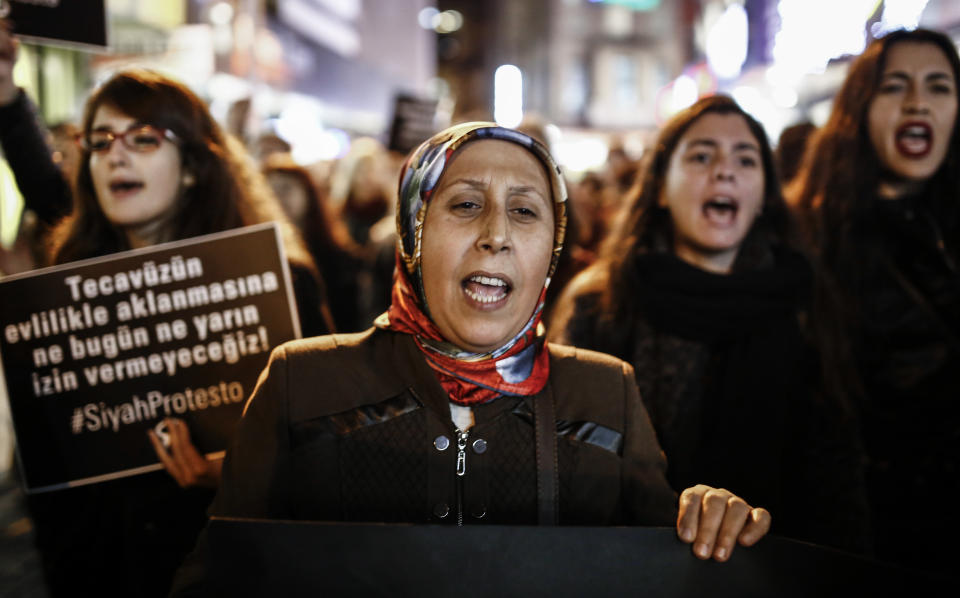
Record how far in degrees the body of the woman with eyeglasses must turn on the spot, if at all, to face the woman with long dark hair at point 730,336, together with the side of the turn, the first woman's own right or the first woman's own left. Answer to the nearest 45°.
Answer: approximately 135° to the first woman's own left

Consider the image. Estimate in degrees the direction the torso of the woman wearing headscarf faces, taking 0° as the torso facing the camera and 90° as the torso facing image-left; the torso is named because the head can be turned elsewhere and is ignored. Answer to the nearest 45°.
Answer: approximately 0°

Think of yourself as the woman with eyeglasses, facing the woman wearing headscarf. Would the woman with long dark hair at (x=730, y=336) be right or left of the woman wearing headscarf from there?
left

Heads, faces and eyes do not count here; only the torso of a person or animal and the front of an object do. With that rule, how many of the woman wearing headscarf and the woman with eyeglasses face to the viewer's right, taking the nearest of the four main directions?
0

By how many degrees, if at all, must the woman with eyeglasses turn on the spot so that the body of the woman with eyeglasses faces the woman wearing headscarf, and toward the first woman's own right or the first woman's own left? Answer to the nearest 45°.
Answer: approximately 90° to the first woman's own left

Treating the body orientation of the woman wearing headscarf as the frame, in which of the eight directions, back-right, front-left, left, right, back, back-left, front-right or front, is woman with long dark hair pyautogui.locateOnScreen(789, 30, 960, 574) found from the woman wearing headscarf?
back-left

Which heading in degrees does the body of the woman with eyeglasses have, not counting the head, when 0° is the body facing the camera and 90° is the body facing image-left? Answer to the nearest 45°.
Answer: approximately 45°

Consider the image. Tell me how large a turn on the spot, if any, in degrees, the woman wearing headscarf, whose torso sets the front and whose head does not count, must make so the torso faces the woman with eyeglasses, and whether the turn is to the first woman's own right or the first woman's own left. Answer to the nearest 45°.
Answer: approximately 135° to the first woman's own right
